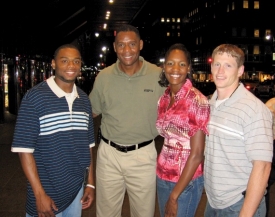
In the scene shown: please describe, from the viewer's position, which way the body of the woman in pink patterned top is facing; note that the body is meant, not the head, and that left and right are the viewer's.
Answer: facing the viewer and to the left of the viewer

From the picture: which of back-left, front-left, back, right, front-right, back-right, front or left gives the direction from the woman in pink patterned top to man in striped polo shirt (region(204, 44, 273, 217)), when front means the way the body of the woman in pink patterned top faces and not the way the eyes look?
left

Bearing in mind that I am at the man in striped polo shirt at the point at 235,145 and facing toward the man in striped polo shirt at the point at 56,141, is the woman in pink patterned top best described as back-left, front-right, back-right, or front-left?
front-right

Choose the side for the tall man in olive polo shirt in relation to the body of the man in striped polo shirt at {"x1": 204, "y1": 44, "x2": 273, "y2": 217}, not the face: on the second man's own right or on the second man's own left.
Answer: on the second man's own right

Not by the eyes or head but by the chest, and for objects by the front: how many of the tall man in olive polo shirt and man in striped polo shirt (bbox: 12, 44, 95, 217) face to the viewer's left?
0

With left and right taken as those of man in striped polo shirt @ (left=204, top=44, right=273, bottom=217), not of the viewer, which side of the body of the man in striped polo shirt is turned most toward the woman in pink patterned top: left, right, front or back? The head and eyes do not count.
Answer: right

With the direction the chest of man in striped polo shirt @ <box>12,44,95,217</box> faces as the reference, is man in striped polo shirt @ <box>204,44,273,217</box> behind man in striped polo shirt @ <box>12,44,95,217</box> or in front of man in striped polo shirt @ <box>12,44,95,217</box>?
in front

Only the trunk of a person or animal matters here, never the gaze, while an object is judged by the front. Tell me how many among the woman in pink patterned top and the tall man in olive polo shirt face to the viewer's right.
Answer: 0

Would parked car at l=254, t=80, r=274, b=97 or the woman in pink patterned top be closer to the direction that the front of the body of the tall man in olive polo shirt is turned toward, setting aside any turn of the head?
the woman in pink patterned top

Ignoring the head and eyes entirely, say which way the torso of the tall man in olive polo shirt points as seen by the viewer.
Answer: toward the camera

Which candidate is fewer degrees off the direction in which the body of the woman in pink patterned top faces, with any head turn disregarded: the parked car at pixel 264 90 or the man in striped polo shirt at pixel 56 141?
the man in striped polo shirt

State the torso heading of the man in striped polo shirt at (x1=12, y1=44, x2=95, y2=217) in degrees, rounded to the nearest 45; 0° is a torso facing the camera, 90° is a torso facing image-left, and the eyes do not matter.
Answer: approximately 315°

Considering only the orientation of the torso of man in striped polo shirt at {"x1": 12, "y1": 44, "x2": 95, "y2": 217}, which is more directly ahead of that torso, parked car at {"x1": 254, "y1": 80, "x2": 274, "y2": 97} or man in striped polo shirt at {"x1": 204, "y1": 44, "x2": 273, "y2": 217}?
the man in striped polo shirt

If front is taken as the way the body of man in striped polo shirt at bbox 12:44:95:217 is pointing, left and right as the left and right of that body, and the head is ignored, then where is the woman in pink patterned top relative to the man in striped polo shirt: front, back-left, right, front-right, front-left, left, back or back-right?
front-left
